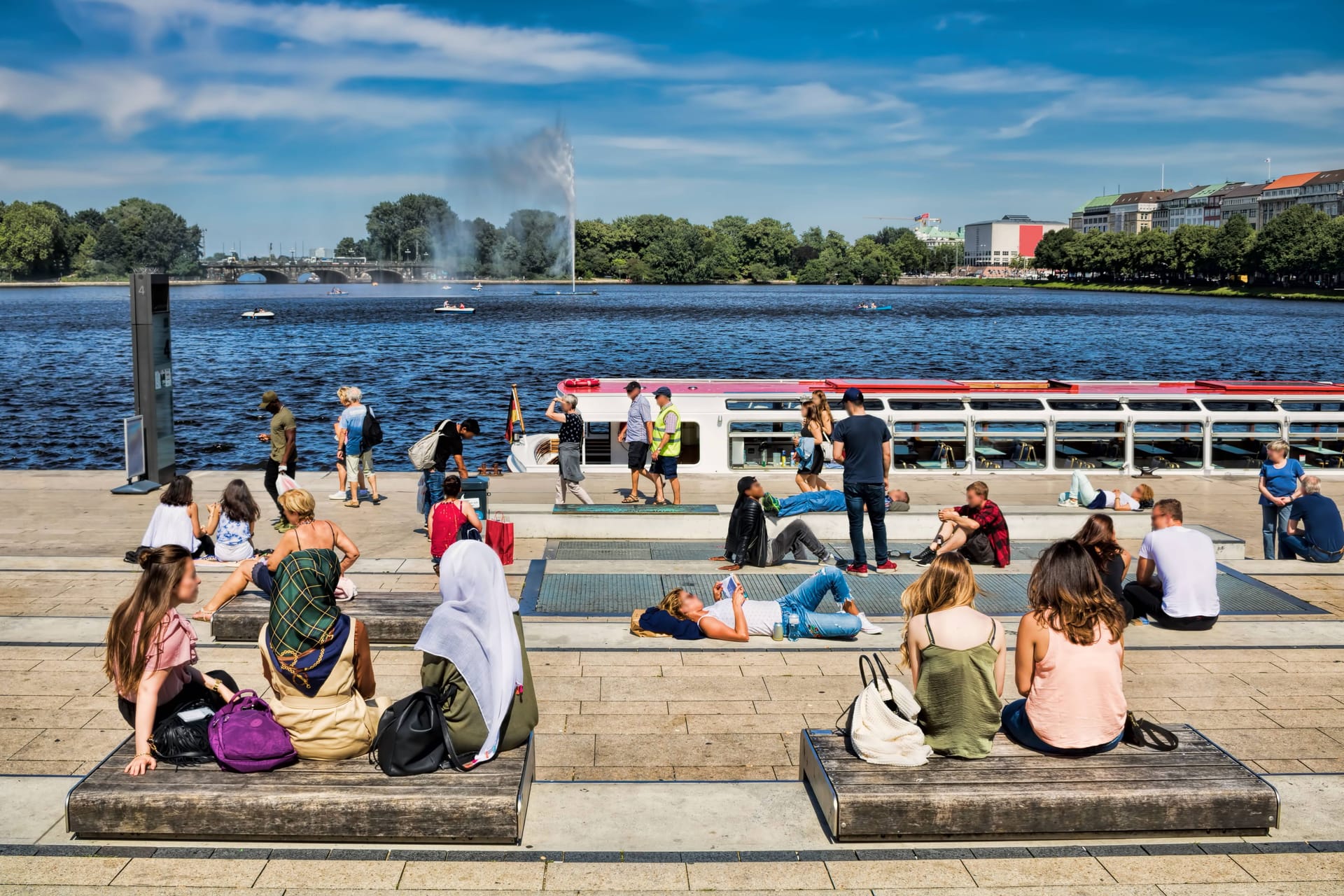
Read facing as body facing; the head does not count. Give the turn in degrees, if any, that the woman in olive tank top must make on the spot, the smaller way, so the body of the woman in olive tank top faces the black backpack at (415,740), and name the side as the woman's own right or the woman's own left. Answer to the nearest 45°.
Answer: approximately 90° to the woman's own left

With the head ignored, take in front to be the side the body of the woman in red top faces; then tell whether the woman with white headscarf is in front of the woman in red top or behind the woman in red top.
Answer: behind

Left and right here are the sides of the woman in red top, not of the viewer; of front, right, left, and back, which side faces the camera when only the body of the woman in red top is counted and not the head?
back

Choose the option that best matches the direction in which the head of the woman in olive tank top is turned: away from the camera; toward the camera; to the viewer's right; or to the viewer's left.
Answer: away from the camera

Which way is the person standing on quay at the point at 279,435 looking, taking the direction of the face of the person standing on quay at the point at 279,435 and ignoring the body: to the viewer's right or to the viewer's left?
to the viewer's left

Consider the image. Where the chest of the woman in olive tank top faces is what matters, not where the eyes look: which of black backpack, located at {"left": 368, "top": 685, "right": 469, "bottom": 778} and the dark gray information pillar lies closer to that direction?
the dark gray information pillar

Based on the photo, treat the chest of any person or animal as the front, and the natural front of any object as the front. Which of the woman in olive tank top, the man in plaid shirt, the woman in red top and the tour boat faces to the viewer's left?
the man in plaid shirt

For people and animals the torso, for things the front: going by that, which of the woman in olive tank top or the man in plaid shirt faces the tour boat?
the woman in olive tank top

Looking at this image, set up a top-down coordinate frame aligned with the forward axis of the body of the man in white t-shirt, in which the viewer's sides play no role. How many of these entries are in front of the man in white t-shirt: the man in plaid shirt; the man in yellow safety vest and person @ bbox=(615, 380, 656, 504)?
3

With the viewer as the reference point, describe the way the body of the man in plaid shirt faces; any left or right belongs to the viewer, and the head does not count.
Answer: facing to the left of the viewer

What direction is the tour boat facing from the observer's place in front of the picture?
facing to the right of the viewer

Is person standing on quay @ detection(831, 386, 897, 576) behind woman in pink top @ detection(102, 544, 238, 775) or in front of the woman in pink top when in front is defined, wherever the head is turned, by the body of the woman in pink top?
in front

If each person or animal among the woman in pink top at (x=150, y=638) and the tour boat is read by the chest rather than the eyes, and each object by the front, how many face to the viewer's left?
0

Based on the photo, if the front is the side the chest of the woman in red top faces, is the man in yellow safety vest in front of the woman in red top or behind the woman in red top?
in front

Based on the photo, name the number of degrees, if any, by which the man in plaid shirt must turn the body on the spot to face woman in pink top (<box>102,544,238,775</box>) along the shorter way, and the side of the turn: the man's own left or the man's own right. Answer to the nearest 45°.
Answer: approximately 45° to the man's own left

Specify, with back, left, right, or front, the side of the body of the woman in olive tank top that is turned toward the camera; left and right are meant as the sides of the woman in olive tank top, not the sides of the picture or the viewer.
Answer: back
